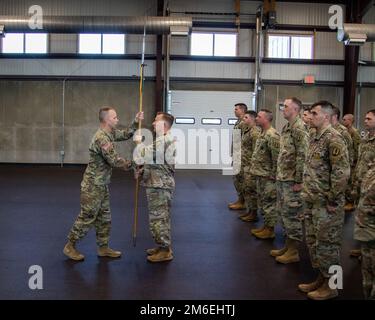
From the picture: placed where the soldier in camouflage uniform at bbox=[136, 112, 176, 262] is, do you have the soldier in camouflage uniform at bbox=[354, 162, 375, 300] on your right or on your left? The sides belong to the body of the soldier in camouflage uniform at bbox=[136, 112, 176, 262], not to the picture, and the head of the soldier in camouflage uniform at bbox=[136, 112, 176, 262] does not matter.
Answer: on your left

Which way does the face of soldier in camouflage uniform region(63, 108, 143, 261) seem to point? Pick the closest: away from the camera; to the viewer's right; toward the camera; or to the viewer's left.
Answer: to the viewer's right

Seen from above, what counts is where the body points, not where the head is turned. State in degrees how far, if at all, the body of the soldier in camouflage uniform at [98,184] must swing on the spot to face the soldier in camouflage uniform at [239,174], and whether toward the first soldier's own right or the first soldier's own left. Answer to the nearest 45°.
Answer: approximately 45° to the first soldier's own left

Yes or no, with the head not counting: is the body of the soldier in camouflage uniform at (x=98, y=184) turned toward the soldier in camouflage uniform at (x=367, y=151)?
yes

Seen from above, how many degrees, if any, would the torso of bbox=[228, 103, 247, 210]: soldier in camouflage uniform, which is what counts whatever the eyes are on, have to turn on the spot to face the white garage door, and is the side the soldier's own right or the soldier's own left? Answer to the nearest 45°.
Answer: approximately 90° to the soldier's own right

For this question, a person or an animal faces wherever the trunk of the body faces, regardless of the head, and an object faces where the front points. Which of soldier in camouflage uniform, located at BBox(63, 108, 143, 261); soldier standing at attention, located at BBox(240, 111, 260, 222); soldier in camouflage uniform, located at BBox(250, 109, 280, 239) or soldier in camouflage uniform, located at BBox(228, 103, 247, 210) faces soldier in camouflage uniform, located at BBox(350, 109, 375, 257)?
soldier in camouflage uniform, located at BBox(63, 108, 143, 261)

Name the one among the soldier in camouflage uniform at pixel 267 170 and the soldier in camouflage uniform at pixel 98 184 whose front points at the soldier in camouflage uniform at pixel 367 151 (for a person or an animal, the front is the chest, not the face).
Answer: the soldier in camouflage uniform at pixel 98 184

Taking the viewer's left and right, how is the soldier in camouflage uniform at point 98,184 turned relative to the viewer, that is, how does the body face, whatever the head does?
facing to the right of the viewer

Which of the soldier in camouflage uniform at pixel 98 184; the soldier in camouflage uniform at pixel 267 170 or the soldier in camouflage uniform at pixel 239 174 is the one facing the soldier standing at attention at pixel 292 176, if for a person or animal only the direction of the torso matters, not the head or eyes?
the soldier in camouflage uniform at pixel 98 184

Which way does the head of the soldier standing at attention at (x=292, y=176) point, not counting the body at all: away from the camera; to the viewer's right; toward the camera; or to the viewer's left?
to the viewer's left

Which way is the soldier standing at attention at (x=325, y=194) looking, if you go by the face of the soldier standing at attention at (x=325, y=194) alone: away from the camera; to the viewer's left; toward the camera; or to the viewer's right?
to the viewer's left

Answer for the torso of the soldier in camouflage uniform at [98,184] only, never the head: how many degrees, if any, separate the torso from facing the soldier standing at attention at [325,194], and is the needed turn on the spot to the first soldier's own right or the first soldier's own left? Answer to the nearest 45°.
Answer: approximately 45° to the first soldier's own right

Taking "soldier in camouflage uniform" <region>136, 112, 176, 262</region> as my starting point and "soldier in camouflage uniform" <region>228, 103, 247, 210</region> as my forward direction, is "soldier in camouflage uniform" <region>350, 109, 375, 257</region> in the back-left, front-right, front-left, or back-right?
front-right

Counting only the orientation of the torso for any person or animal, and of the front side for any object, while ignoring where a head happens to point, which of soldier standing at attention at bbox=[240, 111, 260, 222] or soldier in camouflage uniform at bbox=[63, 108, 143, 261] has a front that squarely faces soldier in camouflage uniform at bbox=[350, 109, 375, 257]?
soldier in camouflage uniform at bbox=[63, 108, 143, 261]

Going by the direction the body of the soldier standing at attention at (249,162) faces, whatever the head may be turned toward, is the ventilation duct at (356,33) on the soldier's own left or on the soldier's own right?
on the soldier's own right

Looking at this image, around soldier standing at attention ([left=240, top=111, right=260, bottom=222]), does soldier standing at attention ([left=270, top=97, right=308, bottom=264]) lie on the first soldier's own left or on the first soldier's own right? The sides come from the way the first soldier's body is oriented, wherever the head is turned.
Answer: on the first soldier's own left

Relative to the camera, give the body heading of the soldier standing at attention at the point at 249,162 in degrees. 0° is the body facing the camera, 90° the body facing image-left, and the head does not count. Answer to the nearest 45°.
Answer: approximately 90°

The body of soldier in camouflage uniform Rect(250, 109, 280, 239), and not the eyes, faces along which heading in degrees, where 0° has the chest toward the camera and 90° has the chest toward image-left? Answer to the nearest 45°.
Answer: approximately 90°
